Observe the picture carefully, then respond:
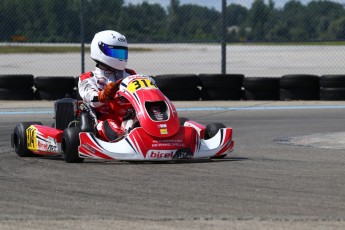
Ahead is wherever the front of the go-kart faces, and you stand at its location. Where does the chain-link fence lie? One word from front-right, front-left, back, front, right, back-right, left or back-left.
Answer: back-left

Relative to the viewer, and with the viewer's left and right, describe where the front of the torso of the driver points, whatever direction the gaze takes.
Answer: facing the viewer and to the right of the viewer

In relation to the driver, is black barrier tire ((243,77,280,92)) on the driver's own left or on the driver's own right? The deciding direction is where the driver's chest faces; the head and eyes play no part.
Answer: on the driver's own left

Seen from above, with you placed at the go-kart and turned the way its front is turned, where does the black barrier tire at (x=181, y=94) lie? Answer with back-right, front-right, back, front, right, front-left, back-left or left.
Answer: back-left

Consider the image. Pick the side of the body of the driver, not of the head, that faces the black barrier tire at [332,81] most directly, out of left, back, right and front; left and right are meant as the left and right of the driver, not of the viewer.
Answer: left

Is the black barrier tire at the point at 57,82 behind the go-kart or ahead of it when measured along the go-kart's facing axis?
behind
